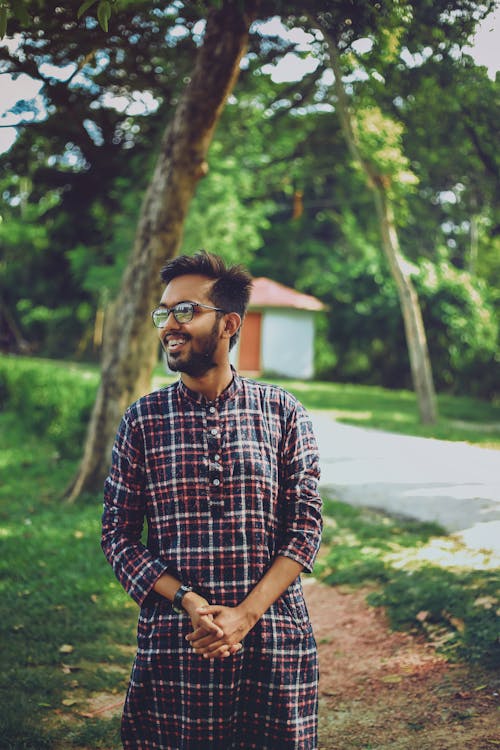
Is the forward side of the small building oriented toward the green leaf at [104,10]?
yes

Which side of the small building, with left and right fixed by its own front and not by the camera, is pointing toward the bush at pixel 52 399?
front

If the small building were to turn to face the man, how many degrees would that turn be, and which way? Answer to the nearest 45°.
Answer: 0° — it already faces them

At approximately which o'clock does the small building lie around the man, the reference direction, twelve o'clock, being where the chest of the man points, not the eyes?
The small building is roughly at 6 o'clock from the man.

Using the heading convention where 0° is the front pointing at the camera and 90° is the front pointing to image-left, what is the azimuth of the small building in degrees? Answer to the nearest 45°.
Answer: approximately 0°
